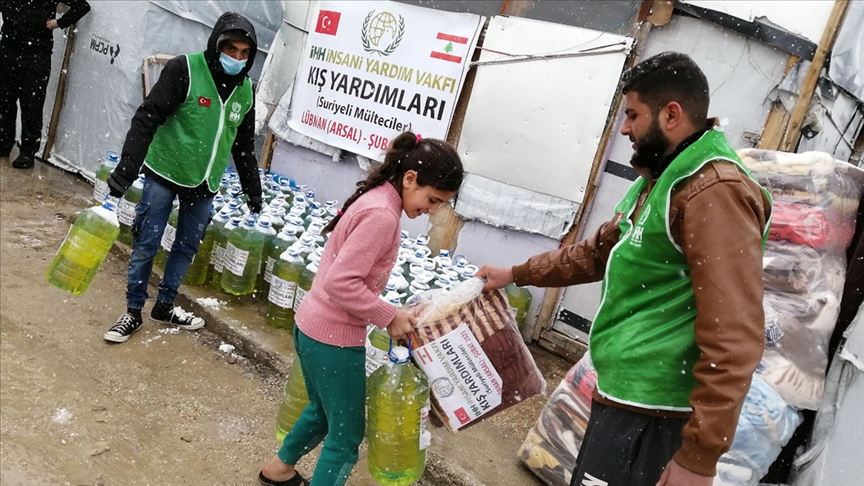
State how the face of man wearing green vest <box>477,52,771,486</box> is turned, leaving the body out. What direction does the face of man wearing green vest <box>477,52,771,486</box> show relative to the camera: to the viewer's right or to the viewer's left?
to the viewer's left

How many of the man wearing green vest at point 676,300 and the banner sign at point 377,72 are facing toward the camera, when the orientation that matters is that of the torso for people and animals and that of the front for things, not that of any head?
1

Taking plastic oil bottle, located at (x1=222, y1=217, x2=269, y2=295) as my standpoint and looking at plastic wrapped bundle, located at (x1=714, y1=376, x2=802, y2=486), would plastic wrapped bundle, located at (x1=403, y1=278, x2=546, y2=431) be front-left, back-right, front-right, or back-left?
front-right

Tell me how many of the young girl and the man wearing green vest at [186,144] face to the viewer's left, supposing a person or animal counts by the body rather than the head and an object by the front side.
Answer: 0

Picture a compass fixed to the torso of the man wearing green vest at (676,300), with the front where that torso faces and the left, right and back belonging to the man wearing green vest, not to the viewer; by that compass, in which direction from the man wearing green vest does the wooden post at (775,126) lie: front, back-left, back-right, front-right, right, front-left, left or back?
right

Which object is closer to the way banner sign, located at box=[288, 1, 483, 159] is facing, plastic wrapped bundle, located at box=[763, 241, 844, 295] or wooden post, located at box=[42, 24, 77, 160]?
the plastic wrapped bundle

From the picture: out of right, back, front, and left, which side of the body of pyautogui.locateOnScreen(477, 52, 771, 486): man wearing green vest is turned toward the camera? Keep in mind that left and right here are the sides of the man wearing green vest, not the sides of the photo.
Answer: left

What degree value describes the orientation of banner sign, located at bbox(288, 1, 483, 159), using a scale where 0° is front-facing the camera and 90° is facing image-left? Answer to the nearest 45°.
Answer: approximately 0°

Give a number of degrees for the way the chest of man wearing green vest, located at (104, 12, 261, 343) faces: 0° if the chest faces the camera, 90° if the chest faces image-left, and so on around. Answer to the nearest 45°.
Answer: approximately 315°

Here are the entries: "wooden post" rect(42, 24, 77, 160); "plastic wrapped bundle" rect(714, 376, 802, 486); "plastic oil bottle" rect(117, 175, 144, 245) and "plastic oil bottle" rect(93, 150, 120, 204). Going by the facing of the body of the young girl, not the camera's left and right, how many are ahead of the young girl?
1

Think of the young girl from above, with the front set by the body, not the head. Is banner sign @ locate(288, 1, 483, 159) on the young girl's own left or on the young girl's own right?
on the young girl's own left

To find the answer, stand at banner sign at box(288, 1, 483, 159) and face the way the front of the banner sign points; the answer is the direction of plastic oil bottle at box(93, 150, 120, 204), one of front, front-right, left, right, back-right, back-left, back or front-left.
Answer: right

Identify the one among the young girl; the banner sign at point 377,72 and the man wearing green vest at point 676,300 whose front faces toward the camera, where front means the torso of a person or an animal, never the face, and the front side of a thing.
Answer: the banner sign

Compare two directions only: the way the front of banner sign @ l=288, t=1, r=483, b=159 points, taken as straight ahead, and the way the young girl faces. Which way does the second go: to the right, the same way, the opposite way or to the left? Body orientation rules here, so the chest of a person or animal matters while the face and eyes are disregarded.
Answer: to the left

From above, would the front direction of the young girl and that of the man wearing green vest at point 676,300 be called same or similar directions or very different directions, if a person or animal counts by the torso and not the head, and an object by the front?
very different directions

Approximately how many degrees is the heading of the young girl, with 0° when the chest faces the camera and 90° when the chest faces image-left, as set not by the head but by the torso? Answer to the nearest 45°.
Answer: approximately 270°
